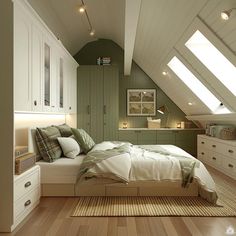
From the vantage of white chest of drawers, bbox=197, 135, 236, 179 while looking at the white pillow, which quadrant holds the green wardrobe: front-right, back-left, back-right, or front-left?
front-right

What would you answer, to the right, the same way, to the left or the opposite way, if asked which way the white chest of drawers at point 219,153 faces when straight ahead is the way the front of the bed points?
the opposite way

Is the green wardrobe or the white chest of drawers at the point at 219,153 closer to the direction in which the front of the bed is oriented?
the white chest of drawers

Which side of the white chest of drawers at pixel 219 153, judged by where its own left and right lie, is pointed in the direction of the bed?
front

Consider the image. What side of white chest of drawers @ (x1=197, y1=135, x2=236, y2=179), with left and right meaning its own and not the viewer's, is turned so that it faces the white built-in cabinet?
front

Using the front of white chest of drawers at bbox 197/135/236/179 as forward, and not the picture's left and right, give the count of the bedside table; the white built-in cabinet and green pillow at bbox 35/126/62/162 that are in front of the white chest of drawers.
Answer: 3

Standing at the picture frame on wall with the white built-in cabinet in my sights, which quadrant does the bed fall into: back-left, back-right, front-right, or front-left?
front-left

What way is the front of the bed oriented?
to the viewer's right

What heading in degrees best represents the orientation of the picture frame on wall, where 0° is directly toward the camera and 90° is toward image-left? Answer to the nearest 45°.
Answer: approximately 0°

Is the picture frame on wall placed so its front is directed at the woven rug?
yes

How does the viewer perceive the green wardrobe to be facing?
facing the viewer
